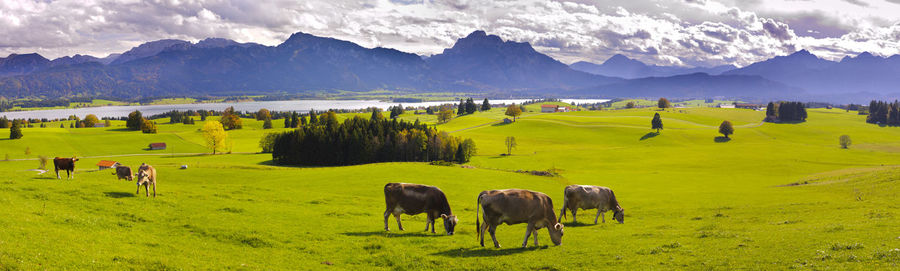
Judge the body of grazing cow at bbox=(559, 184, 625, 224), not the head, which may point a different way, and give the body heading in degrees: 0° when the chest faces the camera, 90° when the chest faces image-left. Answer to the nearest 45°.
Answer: approximately 270°

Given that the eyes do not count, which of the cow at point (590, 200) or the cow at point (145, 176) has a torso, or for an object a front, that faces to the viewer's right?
the cow at point (590, 200)

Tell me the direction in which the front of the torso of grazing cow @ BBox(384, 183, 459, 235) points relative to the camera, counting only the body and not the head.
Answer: to the viewer's right

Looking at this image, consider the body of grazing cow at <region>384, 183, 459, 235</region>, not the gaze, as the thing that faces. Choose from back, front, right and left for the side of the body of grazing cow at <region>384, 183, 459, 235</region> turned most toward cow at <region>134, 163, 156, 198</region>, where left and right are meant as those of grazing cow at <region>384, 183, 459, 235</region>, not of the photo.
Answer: back

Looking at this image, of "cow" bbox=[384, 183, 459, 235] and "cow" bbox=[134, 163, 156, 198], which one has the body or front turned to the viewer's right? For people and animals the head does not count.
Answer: "cow" bbox=[384, 183, 459, 235]

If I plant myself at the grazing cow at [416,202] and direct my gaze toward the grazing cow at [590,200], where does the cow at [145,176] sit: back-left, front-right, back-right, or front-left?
back-left

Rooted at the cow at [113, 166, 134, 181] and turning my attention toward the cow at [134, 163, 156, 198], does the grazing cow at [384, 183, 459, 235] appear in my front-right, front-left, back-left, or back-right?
front-left

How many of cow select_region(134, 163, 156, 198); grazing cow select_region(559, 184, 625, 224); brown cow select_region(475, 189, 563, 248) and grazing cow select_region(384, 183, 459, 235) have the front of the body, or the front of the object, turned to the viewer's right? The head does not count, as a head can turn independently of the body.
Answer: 3

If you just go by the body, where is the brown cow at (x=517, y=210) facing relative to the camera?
to the viewer's right
